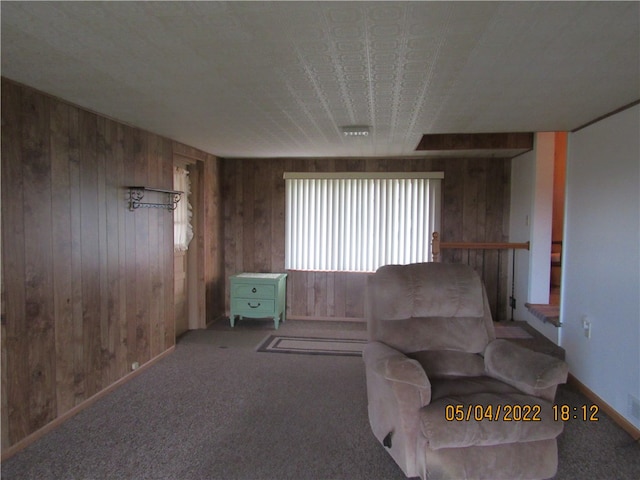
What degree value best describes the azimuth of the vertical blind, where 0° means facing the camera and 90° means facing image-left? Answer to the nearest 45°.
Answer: approximately 0°

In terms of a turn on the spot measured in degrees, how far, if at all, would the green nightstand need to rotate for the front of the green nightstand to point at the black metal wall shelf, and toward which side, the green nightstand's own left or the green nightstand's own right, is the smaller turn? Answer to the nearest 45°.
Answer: approximately 45° to the green nightstand's own right

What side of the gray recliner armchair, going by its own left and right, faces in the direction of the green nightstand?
back

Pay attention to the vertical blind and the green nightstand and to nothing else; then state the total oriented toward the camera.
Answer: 2

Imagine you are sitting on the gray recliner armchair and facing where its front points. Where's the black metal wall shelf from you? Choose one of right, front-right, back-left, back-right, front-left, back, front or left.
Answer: back-right

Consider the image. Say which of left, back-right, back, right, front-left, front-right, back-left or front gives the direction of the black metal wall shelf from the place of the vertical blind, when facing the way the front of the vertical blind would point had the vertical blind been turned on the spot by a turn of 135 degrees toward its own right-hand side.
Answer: left

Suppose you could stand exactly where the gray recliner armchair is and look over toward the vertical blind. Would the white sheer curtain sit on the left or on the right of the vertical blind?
left

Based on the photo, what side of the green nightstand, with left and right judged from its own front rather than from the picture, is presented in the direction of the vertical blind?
left

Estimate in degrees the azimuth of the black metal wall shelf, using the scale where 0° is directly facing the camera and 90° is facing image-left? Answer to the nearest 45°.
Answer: approximately 315°

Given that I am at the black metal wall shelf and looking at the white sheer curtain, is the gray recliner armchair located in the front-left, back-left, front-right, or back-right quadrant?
back-right

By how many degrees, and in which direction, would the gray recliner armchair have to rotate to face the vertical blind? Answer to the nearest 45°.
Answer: approximately 180°
